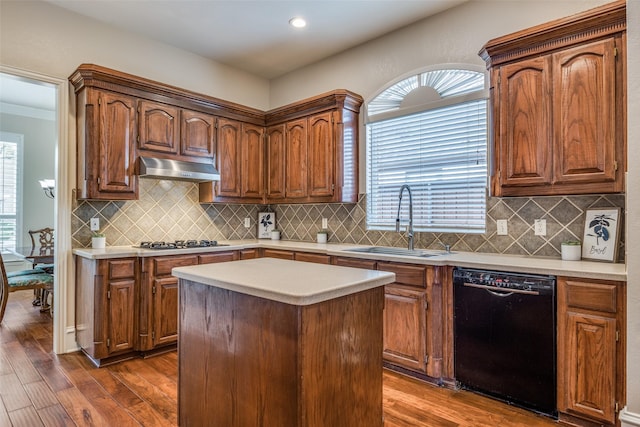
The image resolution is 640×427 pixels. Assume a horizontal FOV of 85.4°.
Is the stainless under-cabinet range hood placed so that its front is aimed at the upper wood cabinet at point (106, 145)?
no

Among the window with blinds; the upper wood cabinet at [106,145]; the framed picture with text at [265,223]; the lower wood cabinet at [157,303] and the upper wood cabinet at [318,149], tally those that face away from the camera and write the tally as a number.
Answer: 0

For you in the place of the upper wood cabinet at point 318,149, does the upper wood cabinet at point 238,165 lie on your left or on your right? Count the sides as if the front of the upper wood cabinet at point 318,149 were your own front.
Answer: on your right

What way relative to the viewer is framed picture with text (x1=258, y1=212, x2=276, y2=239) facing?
toward the camera

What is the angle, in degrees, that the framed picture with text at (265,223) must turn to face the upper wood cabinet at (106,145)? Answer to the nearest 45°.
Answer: approximately 45° to its right

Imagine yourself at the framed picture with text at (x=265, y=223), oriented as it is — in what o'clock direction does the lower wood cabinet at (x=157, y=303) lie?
The lower wood cabinet is roughly at 1 o'clock from the framed picture with text.

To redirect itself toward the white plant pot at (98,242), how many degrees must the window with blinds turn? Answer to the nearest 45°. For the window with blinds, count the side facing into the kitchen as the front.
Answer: approximately 45° to its right

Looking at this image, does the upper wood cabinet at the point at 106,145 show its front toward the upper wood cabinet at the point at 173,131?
no

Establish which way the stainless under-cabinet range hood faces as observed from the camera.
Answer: facing the viewer and to the right of the viewer

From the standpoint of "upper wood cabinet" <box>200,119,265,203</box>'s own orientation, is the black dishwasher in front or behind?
in front

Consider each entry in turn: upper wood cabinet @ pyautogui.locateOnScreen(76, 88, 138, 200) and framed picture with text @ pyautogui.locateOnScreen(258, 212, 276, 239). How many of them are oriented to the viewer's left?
0

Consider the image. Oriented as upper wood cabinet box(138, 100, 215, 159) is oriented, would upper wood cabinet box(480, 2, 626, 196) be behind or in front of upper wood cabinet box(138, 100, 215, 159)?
in front

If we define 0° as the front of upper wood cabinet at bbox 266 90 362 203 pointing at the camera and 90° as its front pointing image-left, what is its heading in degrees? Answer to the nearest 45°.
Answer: approximately 45°
